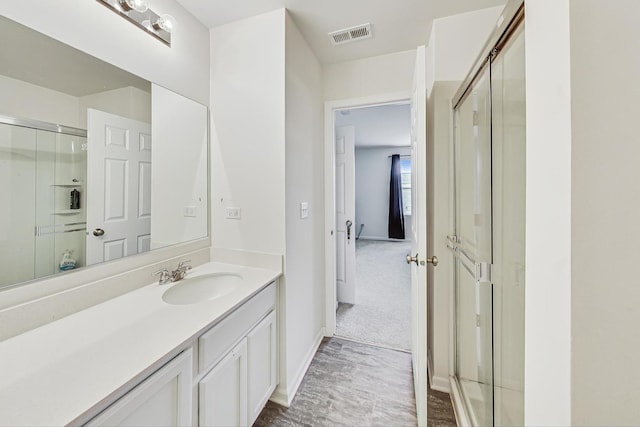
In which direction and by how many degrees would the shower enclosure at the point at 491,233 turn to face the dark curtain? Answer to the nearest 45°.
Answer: approximately 90° to its right

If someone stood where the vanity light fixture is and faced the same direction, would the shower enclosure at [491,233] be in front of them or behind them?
in front

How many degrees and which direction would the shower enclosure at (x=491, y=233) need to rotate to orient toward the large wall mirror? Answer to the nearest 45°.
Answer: approximately 45° to its left

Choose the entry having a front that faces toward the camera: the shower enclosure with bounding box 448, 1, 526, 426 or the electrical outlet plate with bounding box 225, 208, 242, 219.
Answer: the electrical outlet plate

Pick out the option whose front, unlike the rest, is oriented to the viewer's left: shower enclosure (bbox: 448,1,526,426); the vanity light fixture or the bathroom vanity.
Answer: the shower enclosure

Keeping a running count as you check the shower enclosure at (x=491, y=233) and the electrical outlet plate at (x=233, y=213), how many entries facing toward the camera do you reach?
1

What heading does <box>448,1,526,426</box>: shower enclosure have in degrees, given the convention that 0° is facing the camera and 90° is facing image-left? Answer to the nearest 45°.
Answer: approximately 90°

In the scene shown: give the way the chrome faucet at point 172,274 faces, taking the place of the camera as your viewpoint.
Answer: facing the viewer and to the right of the viewer

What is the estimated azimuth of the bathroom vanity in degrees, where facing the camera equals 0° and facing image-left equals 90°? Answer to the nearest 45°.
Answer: approximately 315°

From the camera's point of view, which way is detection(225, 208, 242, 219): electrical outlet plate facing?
toward the camera
